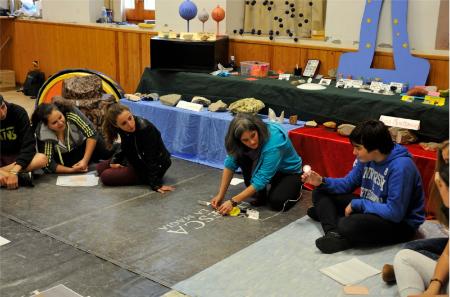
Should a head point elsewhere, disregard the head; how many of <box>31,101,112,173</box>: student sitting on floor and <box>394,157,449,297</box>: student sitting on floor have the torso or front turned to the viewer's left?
1

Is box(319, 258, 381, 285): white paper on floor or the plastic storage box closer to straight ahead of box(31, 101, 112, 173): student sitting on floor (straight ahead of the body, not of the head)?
the white paper on floor

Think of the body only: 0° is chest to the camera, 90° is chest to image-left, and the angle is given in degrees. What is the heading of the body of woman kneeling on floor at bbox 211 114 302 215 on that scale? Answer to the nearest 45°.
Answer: approximately 45°

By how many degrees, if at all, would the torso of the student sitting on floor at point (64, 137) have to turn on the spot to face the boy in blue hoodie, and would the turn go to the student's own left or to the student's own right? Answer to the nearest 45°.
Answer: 0° — they already face them

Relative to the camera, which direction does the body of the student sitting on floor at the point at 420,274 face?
to the viewer's left

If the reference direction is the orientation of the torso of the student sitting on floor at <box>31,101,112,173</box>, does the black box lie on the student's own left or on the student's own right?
on the student's own left

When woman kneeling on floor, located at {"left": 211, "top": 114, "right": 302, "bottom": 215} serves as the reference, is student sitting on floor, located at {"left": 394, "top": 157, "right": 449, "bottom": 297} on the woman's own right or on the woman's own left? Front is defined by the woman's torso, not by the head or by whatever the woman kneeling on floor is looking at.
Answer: on the woman's own left

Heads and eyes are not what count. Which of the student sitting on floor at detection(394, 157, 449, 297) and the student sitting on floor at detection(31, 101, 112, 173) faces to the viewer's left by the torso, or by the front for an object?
the student sitting on floor at detection(394, 157, 449, 297)

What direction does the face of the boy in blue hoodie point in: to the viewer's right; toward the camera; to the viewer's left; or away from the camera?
to the viewer's left

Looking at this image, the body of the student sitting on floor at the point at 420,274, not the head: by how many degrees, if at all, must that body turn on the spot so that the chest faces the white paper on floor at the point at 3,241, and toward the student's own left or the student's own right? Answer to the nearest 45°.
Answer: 0° — they already face it

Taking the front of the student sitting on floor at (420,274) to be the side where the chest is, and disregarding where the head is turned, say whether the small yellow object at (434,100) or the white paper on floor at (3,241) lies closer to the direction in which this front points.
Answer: the white paper on floor

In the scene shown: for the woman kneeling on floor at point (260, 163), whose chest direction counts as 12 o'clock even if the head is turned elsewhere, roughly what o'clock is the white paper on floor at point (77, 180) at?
The white paper on floor is roughly at 2 o'clock from the woman kneeling on floor.

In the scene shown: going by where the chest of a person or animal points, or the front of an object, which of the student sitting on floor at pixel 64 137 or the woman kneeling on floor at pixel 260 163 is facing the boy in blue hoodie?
the student sitting on floor

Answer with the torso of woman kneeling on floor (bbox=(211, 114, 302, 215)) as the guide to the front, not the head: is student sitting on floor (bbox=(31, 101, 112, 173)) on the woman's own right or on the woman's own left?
on the woman's own right
